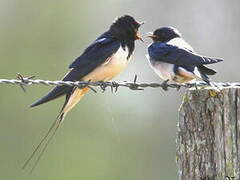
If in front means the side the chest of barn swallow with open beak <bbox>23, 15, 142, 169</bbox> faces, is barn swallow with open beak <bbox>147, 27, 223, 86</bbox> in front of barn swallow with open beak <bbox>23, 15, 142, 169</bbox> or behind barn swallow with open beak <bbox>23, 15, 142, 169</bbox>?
in front

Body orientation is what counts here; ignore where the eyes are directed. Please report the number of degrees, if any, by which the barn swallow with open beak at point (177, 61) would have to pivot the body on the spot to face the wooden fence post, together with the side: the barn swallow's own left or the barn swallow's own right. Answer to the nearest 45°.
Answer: approximately 180°

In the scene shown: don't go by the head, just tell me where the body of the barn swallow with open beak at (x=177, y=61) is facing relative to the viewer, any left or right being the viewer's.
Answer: facing to the left of the viewer

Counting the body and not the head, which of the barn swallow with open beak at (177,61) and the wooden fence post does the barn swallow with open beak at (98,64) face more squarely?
the barn swallow with open beak

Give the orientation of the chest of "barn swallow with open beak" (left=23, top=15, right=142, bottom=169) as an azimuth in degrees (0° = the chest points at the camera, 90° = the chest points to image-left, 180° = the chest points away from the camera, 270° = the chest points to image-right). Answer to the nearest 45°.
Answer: approximately 270°

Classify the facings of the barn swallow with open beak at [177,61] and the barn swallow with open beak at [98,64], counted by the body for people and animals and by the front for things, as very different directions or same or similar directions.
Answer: very different directions

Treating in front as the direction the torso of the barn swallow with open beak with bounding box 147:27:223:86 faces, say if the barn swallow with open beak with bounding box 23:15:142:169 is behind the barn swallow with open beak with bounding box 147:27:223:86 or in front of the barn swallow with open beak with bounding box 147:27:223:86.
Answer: in front

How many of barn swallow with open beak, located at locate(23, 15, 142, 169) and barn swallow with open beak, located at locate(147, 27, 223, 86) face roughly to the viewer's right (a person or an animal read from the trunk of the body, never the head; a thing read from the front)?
1
